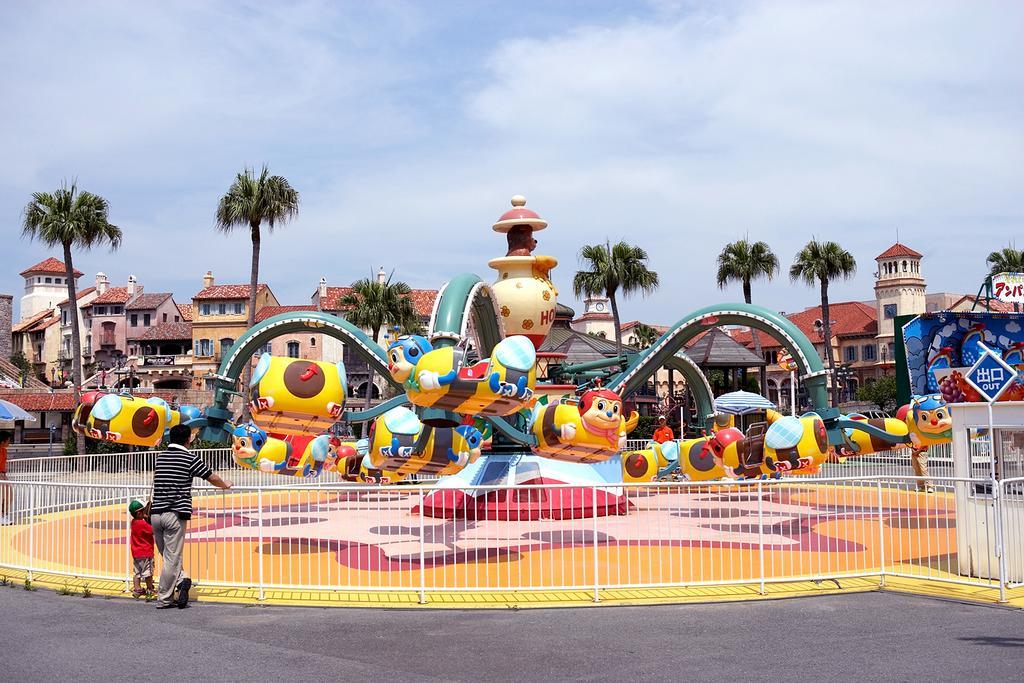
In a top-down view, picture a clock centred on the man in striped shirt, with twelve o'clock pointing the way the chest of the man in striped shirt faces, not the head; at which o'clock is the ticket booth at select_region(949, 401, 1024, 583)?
The ticket booth is roughly at 2 o'clock from the man in striped shirt.

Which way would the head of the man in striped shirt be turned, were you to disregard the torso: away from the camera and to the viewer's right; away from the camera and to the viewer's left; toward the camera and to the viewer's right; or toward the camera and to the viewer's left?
away from the camera and to the viewer's right

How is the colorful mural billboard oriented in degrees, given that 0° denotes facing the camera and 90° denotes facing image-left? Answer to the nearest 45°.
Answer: approximately 0°

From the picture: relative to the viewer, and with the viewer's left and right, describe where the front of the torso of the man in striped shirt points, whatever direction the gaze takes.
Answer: facing away from the viewer and to the right of the viewer

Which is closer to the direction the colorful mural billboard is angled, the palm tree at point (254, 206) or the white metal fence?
the white metal fence

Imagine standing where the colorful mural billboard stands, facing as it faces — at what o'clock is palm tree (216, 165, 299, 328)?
The palm tree is roughly at 3 o'clock from the colorful mural billboard.

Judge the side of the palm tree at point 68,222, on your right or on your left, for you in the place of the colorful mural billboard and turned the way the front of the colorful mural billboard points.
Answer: on your right
